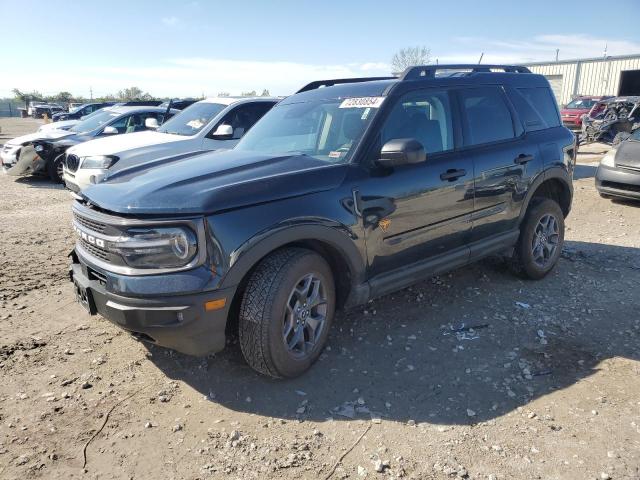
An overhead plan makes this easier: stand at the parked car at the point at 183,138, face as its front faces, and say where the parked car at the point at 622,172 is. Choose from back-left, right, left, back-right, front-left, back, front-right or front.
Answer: back-left

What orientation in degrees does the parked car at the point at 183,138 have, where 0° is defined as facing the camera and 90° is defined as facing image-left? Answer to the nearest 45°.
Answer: approximately 45°

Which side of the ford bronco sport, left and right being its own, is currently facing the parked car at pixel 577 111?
back

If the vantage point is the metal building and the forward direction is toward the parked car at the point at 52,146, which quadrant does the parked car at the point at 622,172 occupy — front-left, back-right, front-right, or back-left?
front-left

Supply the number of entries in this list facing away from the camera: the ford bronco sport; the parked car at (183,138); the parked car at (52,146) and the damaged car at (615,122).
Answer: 0

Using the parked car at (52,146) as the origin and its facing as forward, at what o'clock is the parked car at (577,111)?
the parked car at (577,111) is roughly at 7 o'clock from the parked car at (52,146).

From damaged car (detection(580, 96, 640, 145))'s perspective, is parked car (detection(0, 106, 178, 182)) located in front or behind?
in front

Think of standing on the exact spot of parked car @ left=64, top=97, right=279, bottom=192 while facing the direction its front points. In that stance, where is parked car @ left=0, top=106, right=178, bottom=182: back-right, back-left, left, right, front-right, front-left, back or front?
right

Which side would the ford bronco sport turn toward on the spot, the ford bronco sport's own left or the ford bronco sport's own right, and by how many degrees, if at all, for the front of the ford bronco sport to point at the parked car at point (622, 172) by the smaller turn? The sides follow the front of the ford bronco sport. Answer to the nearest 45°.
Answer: approximately 180°

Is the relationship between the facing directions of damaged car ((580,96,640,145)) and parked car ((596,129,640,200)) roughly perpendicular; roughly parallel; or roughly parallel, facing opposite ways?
roughly parallel

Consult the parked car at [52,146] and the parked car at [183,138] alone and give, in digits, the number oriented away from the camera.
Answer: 0

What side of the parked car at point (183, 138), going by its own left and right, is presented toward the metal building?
back
